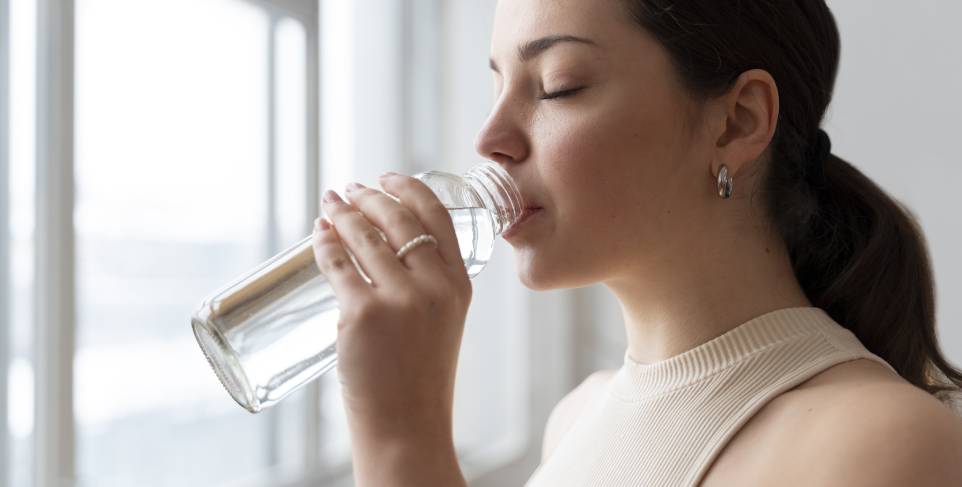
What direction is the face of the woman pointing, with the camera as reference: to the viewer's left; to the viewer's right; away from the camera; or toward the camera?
to the viewer's left

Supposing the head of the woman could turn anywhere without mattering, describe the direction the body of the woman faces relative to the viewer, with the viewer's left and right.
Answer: facing the viewer and to the left of the viewer

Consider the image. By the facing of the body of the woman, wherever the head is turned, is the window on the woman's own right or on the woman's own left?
on the woman's own right
